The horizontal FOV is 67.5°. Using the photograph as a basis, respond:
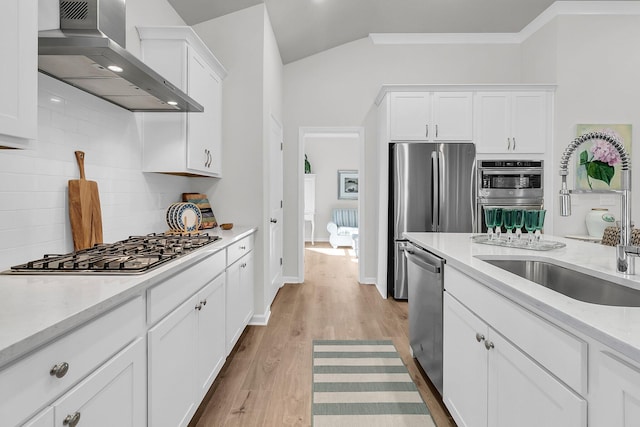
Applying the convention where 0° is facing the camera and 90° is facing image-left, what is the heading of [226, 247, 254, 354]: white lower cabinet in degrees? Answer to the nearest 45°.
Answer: approximately 270°

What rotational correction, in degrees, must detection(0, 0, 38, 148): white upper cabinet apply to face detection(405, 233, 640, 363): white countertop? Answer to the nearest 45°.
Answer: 0° — it already faces it

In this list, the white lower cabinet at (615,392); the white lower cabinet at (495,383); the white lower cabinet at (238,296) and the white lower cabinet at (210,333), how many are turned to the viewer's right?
2

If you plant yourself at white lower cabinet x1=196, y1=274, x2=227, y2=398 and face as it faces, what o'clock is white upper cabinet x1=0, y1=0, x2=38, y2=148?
The white upper cabinet is roughly at 4 o'clock from the white lower cabinet.

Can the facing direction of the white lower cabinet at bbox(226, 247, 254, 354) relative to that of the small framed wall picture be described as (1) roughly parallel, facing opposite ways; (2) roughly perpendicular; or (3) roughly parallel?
roughly perpendicular

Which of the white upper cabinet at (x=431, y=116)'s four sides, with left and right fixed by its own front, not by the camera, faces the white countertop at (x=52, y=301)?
front

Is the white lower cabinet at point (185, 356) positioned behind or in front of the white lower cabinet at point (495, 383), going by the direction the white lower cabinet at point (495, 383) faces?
in front

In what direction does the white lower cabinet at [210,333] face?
to the viewer's right

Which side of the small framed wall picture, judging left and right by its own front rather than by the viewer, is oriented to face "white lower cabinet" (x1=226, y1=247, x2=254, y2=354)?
front

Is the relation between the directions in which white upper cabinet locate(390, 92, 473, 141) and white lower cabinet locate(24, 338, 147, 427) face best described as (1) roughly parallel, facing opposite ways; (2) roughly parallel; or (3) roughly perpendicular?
roughly perpendicular
